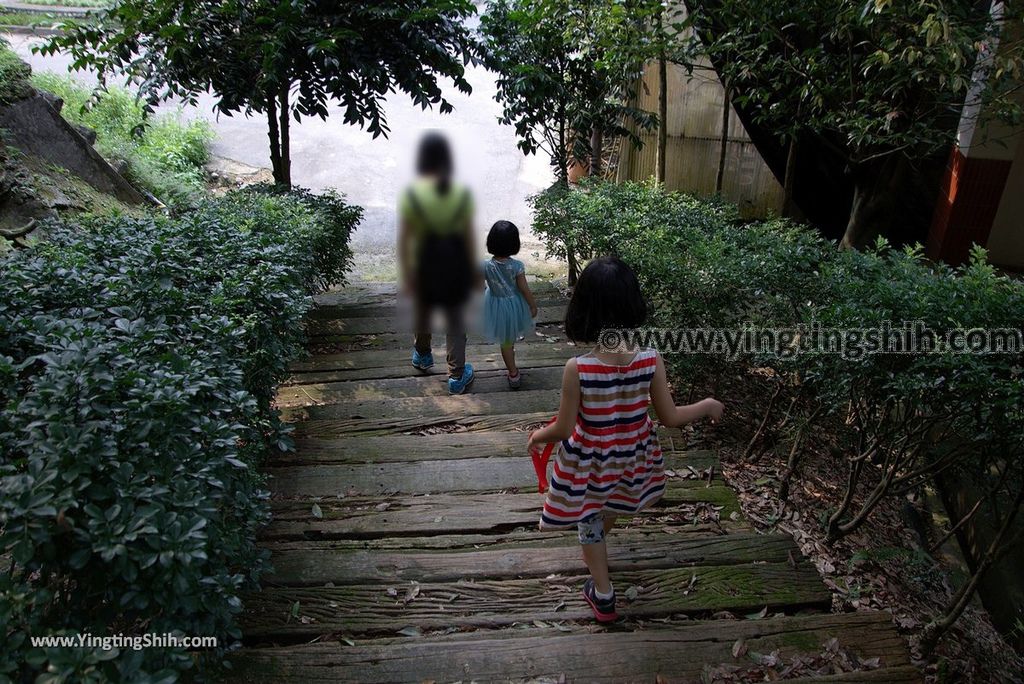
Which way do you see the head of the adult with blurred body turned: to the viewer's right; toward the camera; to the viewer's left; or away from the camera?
away from the camera

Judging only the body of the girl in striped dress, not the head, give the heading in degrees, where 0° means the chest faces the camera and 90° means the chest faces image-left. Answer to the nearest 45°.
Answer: approximately 180°

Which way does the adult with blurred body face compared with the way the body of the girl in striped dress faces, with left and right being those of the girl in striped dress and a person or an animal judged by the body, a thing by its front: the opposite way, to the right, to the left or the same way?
the same way

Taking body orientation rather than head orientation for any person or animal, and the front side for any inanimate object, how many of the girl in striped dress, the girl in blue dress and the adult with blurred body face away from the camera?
3

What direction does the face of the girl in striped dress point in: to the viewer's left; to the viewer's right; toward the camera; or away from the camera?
away from the camera

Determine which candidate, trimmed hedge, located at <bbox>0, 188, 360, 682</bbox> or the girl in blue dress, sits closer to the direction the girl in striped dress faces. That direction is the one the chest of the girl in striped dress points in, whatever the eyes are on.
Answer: the girl in blue dress

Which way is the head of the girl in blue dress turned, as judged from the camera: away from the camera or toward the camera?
away from the camera

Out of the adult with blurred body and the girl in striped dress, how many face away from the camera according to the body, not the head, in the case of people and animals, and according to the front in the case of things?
2

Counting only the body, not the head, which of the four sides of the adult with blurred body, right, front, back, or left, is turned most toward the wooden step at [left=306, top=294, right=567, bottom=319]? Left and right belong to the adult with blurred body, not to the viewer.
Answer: front

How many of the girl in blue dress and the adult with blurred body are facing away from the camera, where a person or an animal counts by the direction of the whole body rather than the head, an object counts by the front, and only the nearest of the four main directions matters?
2

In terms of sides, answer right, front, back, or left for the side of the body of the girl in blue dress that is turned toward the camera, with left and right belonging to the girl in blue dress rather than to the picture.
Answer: back

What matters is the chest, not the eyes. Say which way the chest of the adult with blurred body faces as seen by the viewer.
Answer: away from the camera

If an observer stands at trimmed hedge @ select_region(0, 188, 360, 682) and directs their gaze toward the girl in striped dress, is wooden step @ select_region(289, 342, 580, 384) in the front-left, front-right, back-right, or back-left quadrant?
front-left

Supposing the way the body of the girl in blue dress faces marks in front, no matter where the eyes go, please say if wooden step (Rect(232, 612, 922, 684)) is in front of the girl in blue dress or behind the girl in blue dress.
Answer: behind

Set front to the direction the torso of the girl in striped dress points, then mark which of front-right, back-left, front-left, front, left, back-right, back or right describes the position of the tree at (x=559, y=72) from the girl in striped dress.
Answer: front

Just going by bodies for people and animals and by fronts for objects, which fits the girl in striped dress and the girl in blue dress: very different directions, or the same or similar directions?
same or similar directions

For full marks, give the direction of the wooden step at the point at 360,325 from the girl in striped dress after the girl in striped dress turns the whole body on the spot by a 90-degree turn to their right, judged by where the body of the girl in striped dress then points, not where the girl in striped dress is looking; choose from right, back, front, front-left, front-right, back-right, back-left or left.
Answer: back-left

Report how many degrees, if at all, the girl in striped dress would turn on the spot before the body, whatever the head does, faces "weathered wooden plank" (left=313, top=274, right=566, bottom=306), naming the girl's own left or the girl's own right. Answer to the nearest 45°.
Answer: approximately 45° to the girl's own left

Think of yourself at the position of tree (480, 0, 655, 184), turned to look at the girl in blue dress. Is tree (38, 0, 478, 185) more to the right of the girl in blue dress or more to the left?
right

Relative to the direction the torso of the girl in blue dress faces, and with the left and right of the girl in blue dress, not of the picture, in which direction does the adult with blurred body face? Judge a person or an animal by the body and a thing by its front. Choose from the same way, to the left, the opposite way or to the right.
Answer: the same way
